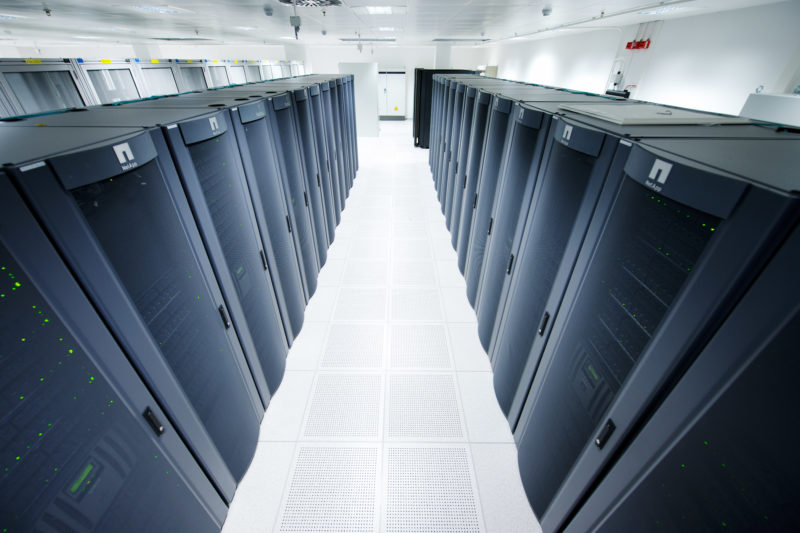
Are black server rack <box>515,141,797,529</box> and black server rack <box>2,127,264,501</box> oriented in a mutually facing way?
yes

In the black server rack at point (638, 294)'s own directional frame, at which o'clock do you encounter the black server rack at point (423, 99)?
the black server rack at point (423, 99) is roughly at 3 o'clock from the black server rack at point (638, 294).

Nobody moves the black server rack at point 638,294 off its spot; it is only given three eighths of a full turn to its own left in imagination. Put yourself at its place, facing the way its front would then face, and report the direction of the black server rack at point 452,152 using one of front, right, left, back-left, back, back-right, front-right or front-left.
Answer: back-left

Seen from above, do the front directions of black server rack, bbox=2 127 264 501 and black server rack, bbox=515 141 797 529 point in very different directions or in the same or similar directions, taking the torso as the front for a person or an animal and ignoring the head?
very different directions

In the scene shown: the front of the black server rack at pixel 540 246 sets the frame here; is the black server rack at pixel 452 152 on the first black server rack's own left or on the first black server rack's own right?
on the first black server rack's own right

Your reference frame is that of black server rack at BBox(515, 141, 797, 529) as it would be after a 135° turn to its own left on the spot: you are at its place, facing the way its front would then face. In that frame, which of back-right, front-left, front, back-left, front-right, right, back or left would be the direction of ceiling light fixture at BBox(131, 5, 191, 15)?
back

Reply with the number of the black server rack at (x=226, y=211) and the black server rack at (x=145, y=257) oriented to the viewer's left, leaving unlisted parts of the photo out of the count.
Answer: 0

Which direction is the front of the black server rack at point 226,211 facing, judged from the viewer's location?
facing the viewer and to the right of the viewer

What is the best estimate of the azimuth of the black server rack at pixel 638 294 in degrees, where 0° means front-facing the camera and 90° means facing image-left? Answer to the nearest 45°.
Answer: approximately 45°

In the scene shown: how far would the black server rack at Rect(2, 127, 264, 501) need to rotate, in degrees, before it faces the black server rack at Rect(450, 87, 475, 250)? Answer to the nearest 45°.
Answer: approximately 45° to its left
